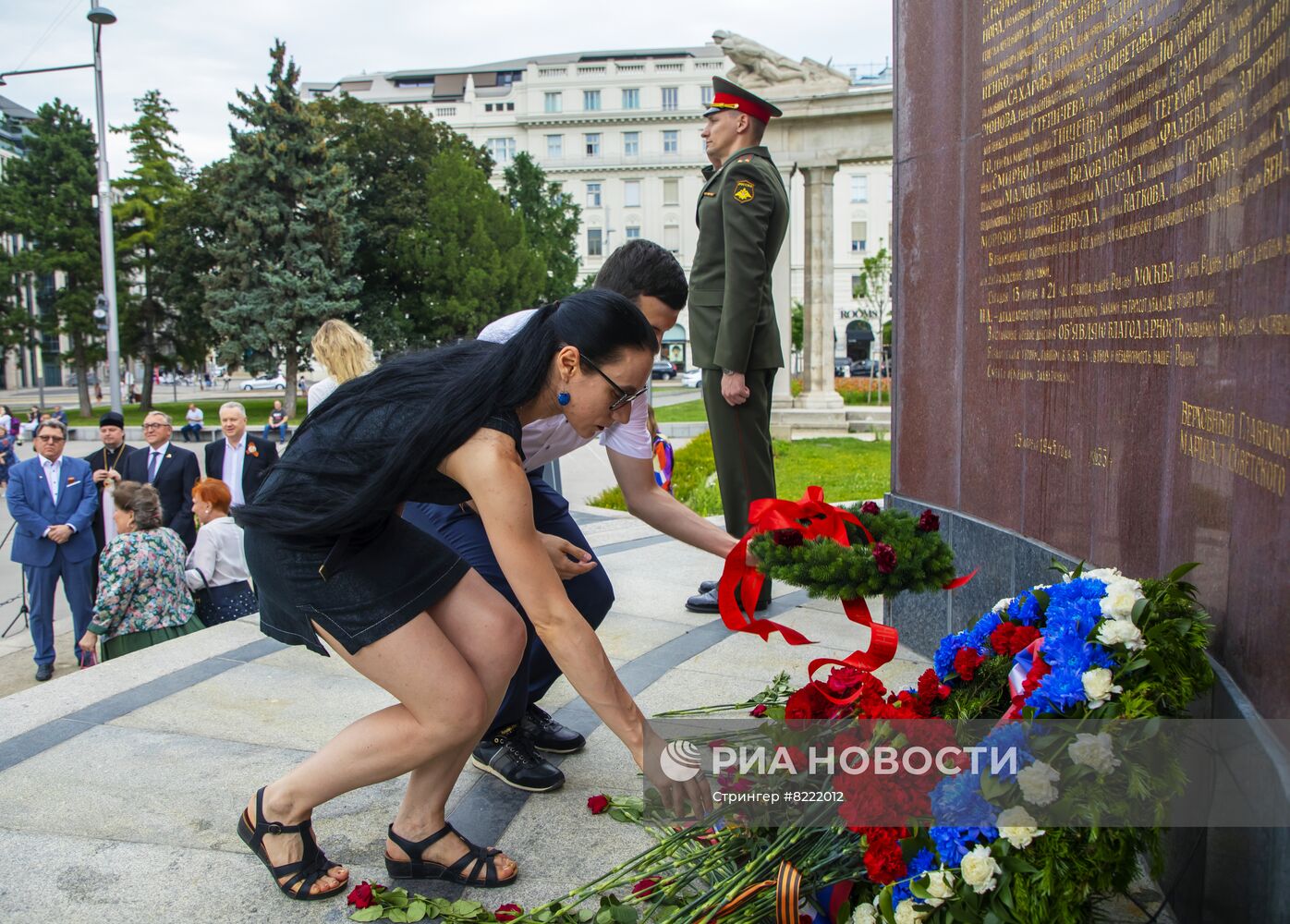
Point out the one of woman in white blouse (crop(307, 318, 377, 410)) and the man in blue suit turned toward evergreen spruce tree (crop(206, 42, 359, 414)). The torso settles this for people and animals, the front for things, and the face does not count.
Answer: the woman in white blouse

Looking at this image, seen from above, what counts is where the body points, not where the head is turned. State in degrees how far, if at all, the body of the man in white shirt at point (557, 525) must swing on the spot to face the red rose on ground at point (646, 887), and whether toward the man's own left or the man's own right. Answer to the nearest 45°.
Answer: approximately 90° to the man's own right

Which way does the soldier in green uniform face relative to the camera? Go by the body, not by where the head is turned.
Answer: to the viewer's left

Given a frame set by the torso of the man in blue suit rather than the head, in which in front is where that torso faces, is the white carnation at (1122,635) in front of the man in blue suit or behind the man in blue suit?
in front

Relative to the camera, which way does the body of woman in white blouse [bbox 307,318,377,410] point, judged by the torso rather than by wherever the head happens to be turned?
away from the camera

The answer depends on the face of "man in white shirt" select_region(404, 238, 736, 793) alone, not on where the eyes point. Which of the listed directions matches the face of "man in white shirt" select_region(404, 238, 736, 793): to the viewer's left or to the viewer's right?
to the viewer's right
